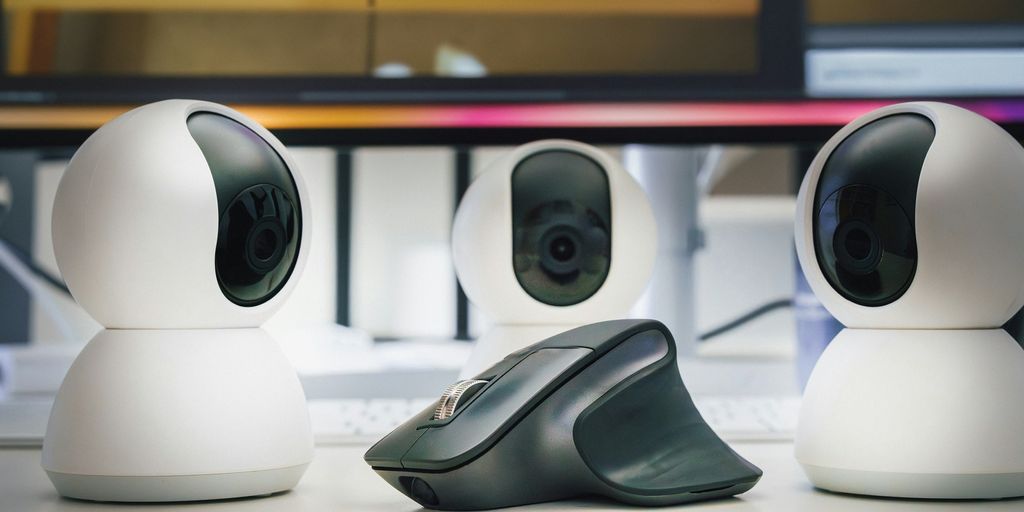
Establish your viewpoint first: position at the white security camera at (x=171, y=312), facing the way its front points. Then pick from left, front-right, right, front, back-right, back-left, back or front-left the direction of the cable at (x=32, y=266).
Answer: back-left

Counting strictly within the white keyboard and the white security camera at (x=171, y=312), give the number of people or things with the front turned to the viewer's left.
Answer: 0

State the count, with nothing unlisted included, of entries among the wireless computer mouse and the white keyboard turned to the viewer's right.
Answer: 0

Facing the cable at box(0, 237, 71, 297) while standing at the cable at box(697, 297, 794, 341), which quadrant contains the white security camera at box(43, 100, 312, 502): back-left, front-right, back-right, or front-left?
front-left

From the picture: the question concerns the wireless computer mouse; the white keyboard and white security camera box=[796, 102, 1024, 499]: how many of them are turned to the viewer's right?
0

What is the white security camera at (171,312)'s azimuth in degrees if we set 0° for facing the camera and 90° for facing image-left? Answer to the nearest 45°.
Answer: approximately 315°

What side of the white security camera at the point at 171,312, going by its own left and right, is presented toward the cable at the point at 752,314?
left

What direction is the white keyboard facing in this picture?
toward the camera

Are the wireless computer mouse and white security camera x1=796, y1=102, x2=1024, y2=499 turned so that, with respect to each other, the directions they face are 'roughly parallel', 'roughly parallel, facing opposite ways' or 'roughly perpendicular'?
roughly parallel

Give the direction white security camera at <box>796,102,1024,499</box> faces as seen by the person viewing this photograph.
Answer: facing the viewer and to the left of the viewer

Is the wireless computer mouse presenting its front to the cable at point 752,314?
no
